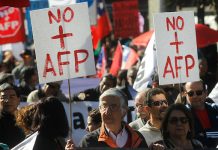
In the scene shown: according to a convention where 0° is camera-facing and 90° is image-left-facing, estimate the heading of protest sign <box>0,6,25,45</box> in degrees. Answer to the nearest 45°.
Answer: approximately 0°

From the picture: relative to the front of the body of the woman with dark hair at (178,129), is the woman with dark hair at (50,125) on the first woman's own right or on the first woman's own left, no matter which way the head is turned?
on the first woman's own right

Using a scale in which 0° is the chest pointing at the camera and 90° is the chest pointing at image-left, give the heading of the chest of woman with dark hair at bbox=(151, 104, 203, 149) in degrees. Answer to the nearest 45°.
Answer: approximately 0°

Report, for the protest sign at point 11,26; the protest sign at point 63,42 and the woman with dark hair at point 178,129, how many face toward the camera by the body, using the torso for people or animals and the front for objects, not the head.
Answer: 3

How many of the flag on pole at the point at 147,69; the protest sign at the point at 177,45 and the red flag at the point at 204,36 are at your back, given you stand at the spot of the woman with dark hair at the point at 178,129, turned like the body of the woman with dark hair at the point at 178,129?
3
